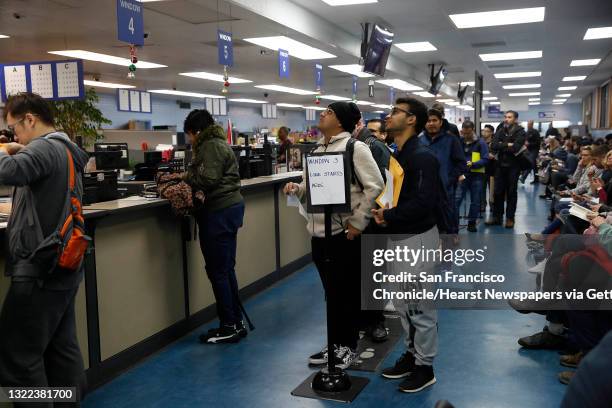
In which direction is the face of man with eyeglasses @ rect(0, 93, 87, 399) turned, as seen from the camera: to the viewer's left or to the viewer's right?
to the viewer's left

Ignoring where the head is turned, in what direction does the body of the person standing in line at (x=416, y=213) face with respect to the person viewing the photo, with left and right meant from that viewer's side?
facing to the left of the viewer

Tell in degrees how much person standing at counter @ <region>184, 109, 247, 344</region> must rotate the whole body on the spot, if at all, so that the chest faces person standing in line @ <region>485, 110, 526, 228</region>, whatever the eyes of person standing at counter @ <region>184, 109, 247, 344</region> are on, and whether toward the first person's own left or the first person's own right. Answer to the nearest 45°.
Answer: approximately 135° to the first person's own right

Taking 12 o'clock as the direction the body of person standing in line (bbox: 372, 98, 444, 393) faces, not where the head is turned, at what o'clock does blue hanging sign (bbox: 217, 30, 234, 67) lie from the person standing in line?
The blue hanging sign is roughly at 2 o'clock from the person standing in line.

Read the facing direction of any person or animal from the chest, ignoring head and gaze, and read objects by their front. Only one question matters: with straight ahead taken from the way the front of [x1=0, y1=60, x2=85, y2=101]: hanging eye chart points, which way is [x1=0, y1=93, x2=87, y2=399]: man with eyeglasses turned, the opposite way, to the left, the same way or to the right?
to the right

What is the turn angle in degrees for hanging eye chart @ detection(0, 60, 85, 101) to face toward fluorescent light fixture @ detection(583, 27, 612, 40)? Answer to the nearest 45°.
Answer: approximately 90° to its left

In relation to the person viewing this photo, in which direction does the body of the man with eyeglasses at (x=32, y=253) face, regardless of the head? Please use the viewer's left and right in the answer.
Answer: facing to the left of the viewer

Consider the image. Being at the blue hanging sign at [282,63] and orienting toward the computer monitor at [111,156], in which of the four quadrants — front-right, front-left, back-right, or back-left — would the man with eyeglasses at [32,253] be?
front-left

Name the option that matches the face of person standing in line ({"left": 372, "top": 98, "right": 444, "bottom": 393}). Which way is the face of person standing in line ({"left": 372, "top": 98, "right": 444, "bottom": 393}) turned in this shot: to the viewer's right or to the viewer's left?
to the viewer's left

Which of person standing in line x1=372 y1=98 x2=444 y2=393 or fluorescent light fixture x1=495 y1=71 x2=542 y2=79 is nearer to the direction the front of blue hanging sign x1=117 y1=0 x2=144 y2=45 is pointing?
the person standing in line

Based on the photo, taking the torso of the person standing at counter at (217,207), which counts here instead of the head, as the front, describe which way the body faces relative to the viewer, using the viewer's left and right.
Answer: facing to the left of the viewer

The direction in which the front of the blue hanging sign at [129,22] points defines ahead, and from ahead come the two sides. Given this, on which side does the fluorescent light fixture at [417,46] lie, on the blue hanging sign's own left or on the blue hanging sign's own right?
on the blue hanging sign's own left

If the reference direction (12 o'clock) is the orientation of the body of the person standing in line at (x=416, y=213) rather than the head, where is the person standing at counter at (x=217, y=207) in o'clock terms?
the person standing at counter at (x=217, y=207) is roughly at 1 o'clock from the person standing in line at (x=416, y=213).
